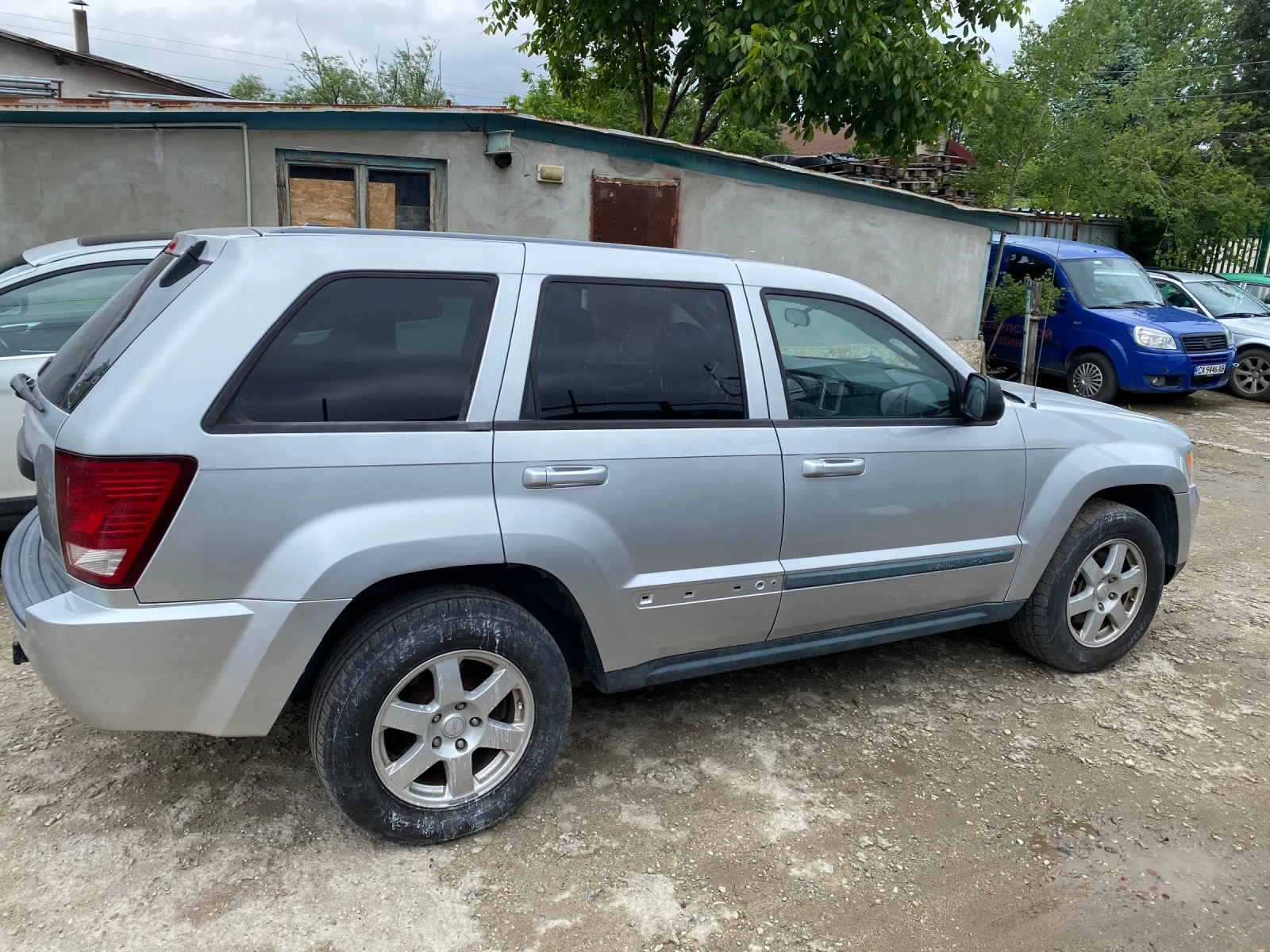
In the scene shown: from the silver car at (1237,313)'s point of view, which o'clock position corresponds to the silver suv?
The silver suv is roughly at 2 o'clock from the silver car.

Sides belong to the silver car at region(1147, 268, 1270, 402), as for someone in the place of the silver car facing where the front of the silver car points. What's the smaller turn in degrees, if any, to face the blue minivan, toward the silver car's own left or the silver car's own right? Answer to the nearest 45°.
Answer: approximately 90° to the silver car's own right

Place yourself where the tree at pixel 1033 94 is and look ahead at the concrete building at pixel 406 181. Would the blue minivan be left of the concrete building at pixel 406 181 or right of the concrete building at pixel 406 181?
left

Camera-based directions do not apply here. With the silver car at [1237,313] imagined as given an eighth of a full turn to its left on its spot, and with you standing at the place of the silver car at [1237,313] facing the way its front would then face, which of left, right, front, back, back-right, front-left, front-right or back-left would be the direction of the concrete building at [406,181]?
back-right

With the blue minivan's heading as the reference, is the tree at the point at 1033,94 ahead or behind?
behind

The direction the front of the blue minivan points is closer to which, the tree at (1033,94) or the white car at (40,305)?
the white car

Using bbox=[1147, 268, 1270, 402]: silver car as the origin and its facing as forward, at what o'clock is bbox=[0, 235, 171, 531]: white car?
bbox=[0, 235, 171, 531]: white car is roughly at 2 o'clock from bbox=[1147, 268, 1270, 402]: silver car.

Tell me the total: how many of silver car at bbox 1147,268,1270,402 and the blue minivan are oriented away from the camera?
0

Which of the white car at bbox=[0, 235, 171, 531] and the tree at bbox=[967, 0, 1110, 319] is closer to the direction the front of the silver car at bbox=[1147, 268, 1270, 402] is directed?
the white car

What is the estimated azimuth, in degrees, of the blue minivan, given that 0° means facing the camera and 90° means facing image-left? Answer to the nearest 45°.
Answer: approximately 315°

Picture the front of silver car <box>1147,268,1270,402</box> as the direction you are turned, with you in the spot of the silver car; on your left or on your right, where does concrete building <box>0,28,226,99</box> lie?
on your right

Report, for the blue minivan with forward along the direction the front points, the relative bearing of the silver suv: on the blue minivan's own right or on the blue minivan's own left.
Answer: on the blue minivan's own right

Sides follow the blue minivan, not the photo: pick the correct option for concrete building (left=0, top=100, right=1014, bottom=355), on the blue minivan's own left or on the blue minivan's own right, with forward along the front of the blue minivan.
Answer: on the blue minivan's own right
